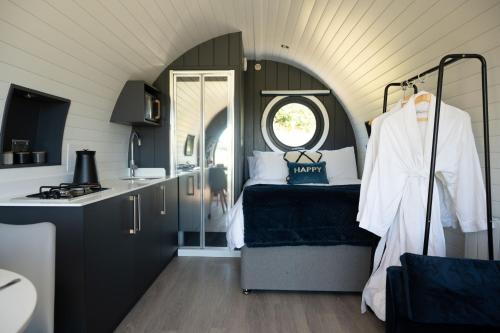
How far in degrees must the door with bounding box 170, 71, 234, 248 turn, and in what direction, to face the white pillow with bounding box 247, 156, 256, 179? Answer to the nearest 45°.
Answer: approximately 135° to its left

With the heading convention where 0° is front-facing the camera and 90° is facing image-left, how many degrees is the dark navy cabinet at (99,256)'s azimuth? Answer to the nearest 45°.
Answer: approximately 270°

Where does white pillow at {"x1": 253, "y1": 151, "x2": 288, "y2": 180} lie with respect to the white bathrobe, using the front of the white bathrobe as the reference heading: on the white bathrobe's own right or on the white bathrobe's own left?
on the white bathrobe's own right

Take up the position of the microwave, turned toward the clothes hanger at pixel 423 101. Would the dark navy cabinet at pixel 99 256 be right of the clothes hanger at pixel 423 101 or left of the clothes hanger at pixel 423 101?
right

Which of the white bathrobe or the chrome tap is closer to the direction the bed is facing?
the white bathrobe

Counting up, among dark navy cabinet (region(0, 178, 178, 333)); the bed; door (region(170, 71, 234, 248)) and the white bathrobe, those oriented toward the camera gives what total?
3

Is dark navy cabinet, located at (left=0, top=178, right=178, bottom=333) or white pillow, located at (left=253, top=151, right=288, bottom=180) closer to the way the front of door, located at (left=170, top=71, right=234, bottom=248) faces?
the dark navy cabinet

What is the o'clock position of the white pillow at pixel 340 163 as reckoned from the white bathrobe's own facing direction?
The white pillow is roughly at 5 o'clock from the white bathrobe.

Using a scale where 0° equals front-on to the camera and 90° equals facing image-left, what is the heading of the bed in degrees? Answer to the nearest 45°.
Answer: approximately 0°

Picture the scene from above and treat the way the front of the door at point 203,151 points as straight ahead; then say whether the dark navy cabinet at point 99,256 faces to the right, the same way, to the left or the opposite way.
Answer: to the left

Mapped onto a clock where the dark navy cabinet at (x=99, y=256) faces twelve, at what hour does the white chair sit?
The white chair is roughly at 4 o'clock from the dark navy cabinet.
